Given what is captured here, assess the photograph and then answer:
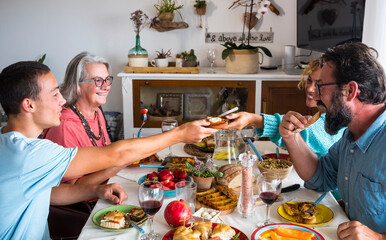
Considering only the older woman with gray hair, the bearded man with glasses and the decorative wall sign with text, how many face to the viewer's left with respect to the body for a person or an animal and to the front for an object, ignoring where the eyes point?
1

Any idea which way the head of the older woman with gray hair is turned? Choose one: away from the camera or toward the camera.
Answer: toward the camera

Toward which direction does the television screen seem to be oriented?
toward the camera

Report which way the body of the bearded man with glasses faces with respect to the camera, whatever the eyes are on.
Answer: to the viewer's left

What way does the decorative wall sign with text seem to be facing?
toward the camera

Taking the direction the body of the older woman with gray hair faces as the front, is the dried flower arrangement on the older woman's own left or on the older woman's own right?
on the older woman's own left

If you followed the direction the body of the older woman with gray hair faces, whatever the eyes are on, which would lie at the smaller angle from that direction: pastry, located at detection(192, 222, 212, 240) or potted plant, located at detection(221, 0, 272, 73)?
the pastry

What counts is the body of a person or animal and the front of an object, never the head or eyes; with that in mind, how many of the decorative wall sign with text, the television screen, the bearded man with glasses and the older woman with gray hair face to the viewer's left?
1

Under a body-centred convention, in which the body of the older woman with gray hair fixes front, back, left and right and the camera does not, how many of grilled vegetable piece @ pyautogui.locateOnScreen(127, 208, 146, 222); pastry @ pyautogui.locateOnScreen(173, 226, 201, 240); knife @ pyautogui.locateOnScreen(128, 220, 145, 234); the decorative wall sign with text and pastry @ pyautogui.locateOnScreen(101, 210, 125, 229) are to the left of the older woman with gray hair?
1

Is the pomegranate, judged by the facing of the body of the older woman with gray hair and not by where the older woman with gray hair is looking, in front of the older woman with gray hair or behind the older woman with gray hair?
in front

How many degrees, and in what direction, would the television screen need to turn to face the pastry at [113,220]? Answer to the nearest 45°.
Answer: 0° — it already faces it

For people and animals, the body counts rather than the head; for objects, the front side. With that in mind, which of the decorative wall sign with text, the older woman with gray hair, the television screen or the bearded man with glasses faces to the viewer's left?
the bearded man with glasses

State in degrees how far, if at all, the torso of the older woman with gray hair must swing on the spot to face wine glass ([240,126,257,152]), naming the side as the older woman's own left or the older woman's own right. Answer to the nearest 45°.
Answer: approximately 45° to the older woman's own left

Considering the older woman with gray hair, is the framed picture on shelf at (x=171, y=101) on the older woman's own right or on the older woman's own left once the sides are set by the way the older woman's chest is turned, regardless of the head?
on the older woman's own left

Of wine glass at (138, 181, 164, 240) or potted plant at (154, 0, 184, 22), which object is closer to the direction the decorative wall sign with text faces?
the wine glass

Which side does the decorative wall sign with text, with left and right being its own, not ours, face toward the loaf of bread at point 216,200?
front

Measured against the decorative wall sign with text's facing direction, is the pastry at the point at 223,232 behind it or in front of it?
in front

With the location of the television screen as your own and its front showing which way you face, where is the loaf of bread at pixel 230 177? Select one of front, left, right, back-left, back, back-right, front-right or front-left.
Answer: front
